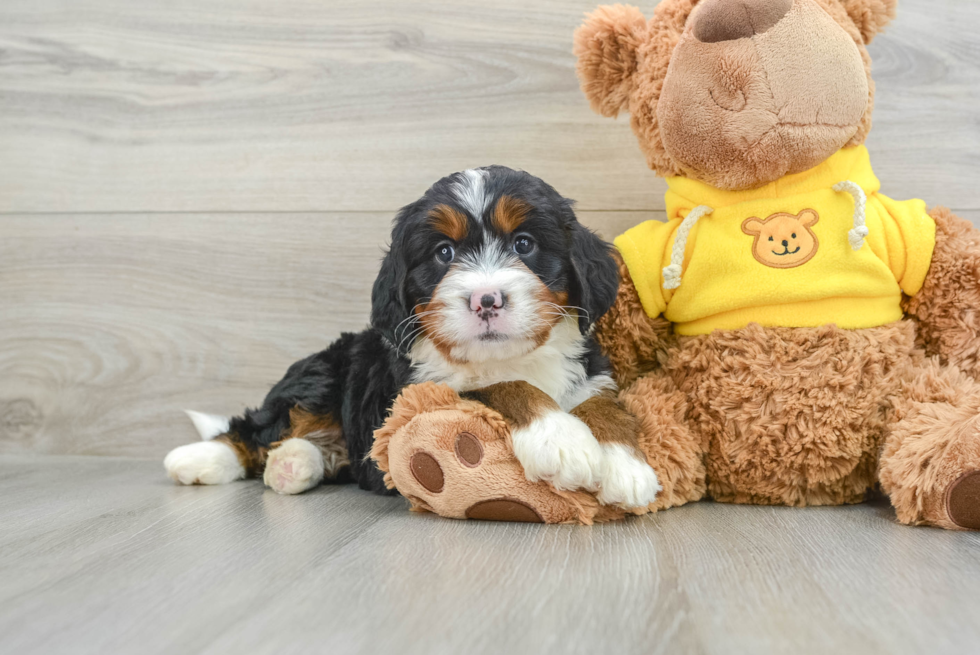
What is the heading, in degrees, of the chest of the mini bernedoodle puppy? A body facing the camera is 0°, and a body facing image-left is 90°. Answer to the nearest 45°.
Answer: approximately 315°

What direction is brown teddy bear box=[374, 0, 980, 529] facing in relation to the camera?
toward the camera
